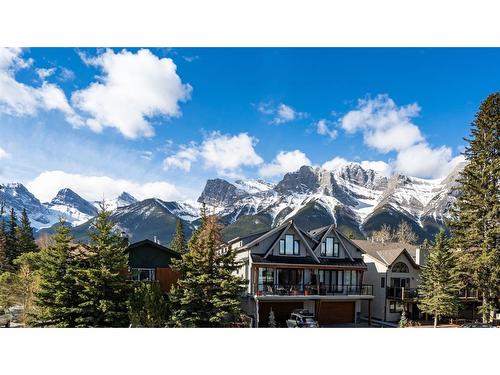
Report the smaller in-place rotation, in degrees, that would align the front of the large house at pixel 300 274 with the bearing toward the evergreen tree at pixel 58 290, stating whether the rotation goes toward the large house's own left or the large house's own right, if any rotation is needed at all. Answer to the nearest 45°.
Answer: approximately 45° to the large house's own right

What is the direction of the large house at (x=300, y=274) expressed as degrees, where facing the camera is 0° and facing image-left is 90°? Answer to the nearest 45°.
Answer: approximately 0°

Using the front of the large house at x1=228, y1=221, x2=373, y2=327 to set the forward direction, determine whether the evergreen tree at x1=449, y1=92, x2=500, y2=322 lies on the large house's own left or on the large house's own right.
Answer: on the large house's own left

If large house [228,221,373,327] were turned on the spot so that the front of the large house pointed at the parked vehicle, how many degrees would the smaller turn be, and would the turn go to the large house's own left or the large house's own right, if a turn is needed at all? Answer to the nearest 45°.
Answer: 0° — it already faces it

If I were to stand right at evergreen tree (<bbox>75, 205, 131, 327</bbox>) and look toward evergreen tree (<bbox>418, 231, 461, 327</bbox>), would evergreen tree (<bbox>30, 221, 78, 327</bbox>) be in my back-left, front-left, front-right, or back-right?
back-left
